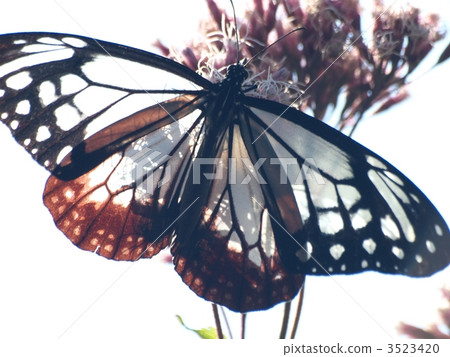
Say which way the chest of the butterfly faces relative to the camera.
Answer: away from the camera
